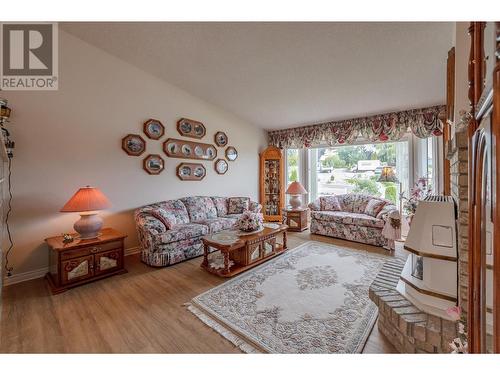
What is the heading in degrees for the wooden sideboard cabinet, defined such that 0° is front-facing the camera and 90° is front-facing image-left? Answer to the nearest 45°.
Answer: approximately 315°

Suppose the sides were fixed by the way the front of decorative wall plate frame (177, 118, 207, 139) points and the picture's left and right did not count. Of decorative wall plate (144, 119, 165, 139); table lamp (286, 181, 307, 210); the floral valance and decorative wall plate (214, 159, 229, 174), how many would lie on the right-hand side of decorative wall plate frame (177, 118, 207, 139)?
1

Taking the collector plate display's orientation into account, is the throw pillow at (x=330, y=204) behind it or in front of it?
in front

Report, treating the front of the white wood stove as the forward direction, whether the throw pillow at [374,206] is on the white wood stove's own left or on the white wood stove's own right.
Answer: on the white wood stove's own right

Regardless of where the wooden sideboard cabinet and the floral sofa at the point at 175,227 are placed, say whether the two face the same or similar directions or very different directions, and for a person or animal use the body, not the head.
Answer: same or similar directions

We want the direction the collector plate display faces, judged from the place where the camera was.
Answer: facing the viewer and to the right of the viewer

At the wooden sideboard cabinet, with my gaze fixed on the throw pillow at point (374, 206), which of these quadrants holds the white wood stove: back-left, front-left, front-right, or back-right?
front-right

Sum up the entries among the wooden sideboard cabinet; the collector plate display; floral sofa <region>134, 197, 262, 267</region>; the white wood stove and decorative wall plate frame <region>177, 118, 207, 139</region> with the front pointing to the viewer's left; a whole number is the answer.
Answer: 1

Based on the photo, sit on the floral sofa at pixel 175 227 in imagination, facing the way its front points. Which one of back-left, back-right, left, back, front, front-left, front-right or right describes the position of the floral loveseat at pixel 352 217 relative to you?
front-left

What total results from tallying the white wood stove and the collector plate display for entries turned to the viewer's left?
1

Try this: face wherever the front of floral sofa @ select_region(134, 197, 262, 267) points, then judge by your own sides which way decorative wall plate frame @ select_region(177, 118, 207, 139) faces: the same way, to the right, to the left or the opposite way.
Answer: the same way

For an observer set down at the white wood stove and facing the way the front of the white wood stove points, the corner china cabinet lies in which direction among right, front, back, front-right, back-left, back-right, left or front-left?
front-right

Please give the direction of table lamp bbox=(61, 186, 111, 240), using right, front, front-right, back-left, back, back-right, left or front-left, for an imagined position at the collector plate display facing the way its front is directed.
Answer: right

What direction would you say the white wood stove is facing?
to the viewer's left

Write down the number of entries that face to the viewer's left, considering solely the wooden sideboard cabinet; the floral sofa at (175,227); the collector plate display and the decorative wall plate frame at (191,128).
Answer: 0

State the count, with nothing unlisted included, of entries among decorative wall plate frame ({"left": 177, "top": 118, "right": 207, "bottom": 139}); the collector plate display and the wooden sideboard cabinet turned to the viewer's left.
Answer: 0

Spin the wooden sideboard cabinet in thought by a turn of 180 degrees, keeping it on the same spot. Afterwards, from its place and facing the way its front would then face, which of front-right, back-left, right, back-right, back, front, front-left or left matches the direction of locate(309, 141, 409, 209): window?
back-right
